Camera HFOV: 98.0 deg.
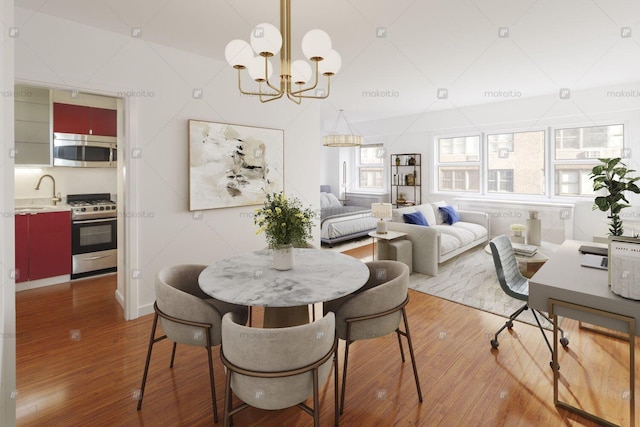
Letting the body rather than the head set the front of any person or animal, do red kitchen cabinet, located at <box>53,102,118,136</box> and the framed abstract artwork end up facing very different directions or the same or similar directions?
same or similar directions

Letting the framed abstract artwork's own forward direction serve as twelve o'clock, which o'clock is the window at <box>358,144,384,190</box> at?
The window is roughly at 9 o'clock from the framed abstract artwork.

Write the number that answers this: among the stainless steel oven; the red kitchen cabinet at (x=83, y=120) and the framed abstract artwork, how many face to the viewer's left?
0

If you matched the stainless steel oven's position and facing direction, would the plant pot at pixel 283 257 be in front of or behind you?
in front

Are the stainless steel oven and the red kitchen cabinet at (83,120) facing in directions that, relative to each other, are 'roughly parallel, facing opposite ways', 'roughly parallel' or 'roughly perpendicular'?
roughly parallel

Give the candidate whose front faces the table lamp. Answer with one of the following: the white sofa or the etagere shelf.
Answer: the etagere shelf

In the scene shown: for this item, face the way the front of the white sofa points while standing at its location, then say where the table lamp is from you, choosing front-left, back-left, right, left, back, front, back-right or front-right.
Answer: right

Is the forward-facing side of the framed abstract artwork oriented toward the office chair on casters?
yes

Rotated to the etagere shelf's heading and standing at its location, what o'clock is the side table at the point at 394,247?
The side table is roughly at 12 o'clock from the etagere shelf.

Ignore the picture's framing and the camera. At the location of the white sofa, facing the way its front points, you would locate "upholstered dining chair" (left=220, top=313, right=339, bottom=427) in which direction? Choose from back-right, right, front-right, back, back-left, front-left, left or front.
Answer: front-right

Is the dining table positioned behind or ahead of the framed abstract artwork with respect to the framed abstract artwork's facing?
ahead

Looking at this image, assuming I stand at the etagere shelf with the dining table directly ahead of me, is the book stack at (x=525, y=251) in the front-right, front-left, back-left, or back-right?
front-left

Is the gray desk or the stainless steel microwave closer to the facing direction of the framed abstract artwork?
the gray desk

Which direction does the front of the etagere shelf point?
toward the camera

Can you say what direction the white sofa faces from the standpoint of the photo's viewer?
facing the viewer and to the right of the viewer

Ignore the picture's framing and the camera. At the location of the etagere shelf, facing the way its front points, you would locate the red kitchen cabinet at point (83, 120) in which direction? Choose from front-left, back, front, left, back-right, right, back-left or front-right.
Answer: front-right
